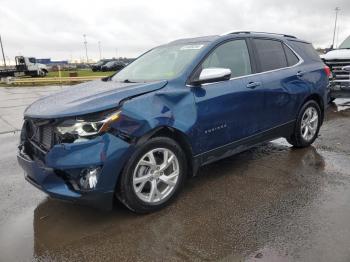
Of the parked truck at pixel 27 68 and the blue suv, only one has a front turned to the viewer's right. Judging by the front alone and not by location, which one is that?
the parked truck

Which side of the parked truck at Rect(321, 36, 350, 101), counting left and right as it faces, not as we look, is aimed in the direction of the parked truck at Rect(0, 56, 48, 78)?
right

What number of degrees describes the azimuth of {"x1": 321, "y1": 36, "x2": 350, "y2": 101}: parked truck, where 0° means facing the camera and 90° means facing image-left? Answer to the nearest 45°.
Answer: approximately 45°

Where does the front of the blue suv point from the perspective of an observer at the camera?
facing the viewer and to the left of the viewer

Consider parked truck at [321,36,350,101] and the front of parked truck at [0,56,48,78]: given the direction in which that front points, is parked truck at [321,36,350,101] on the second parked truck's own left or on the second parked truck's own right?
on the second parked truck's own right

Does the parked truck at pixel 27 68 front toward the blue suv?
no

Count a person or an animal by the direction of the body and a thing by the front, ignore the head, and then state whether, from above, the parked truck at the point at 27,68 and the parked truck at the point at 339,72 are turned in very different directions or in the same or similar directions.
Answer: very different directions

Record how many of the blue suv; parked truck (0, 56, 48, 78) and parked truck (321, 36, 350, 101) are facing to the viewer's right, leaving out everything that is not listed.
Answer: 1

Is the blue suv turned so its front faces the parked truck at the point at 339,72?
no

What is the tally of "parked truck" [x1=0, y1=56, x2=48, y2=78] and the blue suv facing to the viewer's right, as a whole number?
1

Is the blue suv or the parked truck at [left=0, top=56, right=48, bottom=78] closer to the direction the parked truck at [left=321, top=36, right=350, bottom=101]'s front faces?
the blue suv

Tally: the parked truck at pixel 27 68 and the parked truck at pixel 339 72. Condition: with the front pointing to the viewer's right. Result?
1

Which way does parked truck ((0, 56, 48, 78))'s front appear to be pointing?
to the viewer's right

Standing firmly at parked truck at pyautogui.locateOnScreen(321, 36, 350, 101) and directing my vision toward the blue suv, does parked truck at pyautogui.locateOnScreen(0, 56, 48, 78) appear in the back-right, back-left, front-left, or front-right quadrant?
back-right

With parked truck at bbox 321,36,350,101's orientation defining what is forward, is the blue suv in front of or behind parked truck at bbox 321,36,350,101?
in front

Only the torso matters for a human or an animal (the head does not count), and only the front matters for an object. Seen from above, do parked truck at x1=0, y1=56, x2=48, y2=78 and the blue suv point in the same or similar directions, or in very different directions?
very different directions
